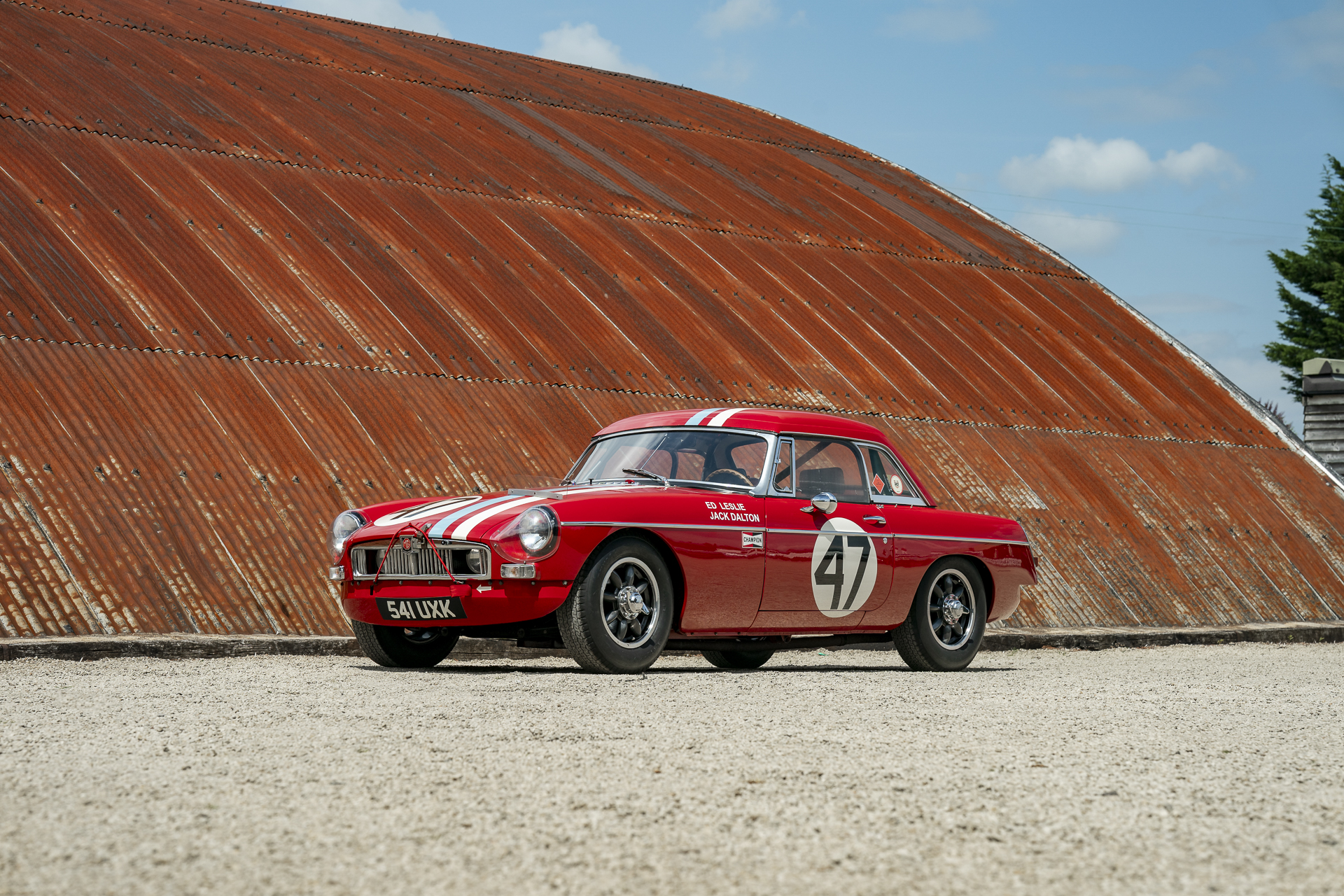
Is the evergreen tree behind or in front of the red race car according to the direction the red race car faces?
behind

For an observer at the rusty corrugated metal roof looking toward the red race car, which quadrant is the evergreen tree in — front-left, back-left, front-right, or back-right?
back-left

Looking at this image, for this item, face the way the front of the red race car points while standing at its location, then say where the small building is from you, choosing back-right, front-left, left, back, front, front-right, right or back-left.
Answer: back
